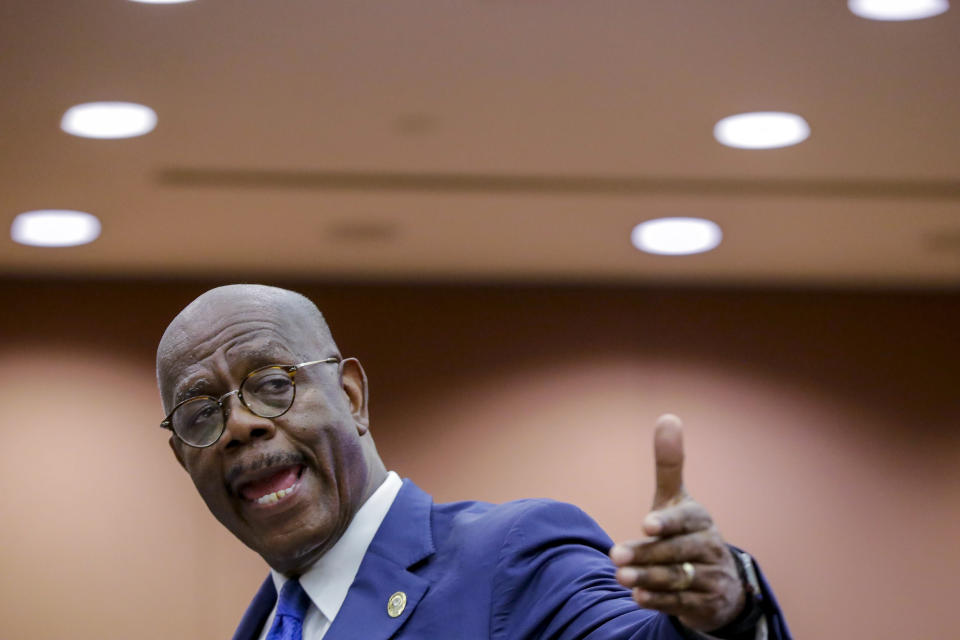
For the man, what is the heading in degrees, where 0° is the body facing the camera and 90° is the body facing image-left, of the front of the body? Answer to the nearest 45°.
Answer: approximately 45°

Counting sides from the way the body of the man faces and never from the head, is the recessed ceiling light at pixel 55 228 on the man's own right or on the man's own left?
on the man's own right

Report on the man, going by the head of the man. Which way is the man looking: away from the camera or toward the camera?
toward the camera

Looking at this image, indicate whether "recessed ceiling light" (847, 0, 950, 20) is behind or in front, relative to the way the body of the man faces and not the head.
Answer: behind

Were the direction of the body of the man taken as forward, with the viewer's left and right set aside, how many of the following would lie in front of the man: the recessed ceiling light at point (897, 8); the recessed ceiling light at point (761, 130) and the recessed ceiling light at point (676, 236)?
0

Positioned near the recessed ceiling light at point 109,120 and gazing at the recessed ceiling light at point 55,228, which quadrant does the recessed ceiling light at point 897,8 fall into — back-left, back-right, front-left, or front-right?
back-right

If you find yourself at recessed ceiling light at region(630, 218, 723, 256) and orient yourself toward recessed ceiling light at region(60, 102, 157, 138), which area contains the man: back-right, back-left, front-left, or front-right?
front-left

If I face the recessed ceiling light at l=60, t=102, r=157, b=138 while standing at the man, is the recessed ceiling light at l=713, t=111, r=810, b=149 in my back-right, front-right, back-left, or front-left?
front-right

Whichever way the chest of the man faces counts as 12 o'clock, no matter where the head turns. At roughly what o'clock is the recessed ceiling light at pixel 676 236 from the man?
The recessed ceiling light is roughly at 5 o'clock from the man.

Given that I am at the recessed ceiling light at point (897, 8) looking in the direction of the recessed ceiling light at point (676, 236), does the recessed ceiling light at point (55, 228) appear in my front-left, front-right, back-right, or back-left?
front-left

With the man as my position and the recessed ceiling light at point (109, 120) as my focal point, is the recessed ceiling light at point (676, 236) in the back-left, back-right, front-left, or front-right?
front-right

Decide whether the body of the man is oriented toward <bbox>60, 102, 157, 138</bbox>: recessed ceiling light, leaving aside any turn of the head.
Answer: no

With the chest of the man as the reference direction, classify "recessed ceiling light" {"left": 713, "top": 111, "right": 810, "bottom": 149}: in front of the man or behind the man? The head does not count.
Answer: behind

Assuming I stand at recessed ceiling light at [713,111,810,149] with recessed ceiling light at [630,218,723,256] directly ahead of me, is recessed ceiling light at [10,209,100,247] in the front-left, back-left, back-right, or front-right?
front-left
